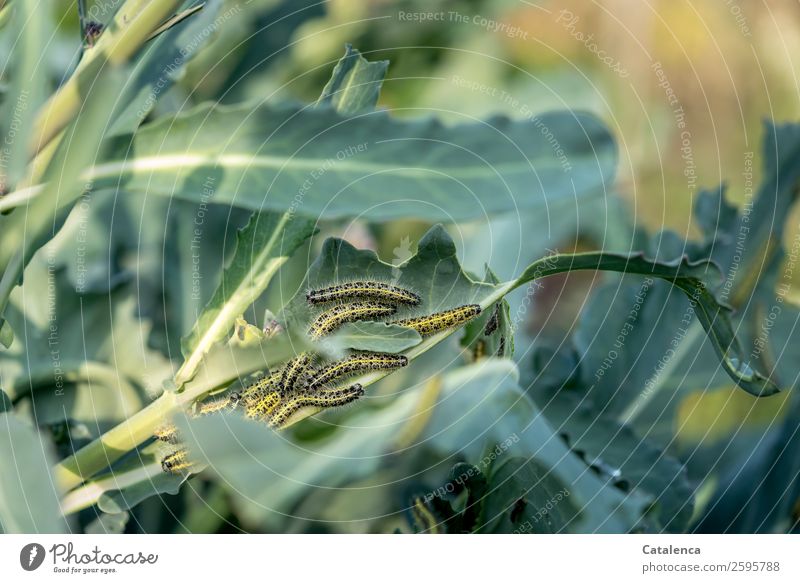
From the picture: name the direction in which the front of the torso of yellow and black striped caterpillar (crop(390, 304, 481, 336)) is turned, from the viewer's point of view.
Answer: to the viewer's right

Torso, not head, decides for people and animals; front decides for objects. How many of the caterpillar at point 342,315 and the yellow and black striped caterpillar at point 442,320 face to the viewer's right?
1

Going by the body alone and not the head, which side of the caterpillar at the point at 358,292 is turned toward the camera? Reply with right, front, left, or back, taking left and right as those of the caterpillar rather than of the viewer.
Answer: left

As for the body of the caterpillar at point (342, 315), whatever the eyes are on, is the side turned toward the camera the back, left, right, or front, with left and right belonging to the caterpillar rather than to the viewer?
left

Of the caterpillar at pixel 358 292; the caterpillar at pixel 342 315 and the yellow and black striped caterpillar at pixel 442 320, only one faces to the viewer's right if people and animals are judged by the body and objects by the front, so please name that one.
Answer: the yellow and black striped caterpillar
